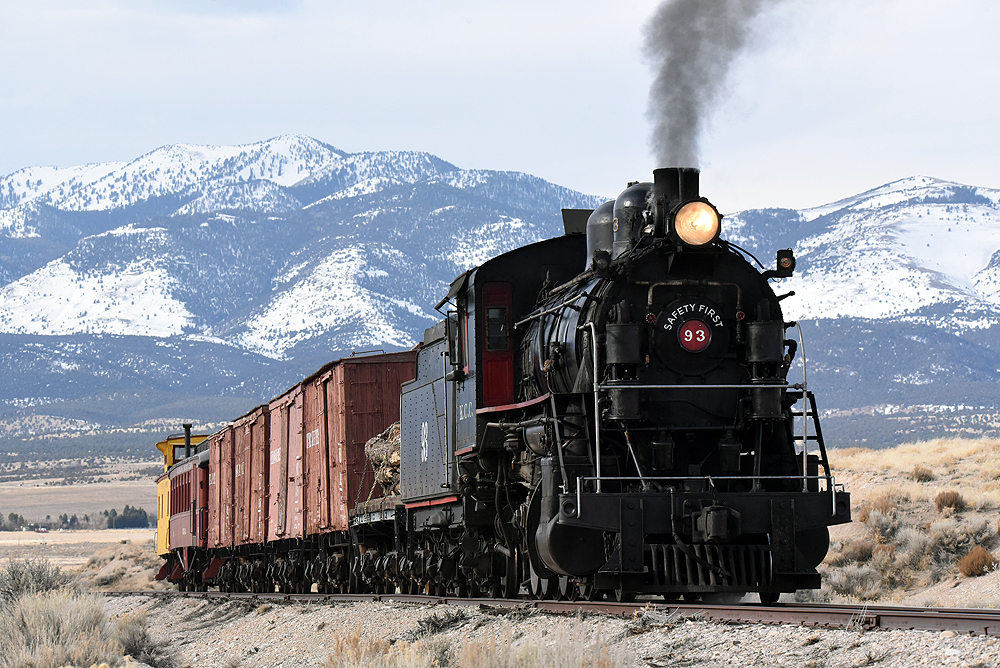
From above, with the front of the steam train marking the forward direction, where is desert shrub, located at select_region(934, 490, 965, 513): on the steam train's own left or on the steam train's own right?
on the steam train's own left

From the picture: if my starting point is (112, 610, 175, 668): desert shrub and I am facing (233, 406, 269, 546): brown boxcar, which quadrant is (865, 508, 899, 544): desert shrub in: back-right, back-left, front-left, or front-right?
front-right

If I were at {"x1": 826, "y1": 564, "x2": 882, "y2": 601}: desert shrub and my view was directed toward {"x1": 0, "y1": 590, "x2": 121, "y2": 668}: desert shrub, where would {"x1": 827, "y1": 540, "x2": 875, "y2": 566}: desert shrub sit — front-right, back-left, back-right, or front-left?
back-right

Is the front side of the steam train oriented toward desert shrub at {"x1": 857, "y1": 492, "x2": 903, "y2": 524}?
no

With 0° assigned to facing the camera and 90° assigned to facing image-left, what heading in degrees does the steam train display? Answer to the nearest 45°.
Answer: approximately 315°

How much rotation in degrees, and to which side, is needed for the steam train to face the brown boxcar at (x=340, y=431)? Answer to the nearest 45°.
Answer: approximately 180°

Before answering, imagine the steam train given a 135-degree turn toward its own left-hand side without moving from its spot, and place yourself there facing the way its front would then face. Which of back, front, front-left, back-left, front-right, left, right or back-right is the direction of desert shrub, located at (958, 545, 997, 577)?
front-right

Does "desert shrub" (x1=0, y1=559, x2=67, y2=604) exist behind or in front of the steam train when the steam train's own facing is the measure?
behind

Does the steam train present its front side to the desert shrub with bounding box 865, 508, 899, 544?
no

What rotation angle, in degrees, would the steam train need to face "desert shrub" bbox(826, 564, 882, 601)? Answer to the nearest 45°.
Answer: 0° — it already faces it

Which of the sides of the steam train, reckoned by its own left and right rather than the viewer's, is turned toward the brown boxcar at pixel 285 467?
back
